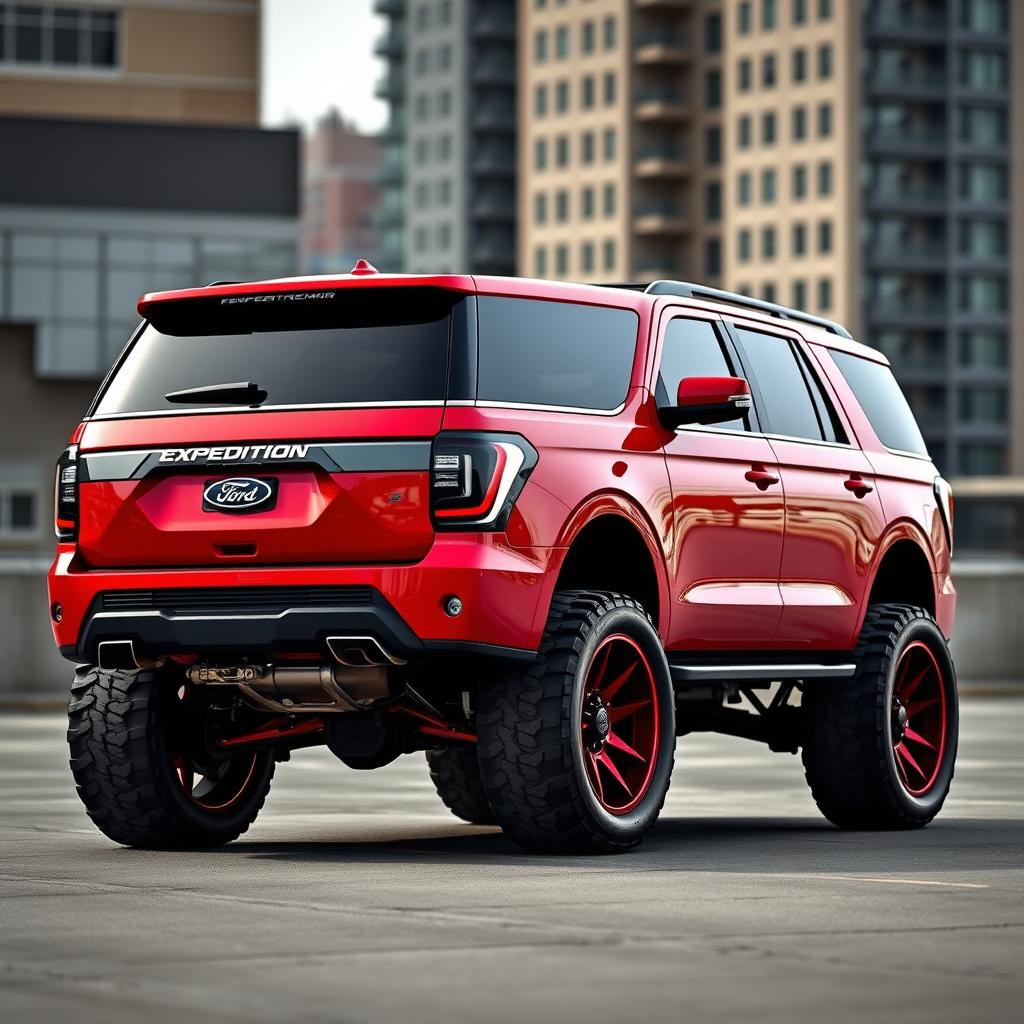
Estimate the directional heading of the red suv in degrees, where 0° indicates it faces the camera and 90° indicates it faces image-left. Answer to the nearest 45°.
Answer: approximately 225°
